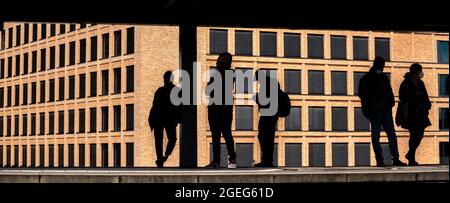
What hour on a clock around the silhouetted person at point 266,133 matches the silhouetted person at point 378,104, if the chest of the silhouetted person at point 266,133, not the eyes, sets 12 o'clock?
the silhouetted person at point 378,104 is roughly at 6 o'clock from the silhouetted person at point 266,133.

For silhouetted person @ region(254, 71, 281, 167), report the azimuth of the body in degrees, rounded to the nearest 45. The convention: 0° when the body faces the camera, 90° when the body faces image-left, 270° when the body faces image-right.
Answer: approximately 90°

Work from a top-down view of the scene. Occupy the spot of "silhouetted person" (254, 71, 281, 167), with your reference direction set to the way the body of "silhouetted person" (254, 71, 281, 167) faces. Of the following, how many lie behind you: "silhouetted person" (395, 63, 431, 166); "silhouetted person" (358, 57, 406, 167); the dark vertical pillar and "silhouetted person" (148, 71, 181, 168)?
2

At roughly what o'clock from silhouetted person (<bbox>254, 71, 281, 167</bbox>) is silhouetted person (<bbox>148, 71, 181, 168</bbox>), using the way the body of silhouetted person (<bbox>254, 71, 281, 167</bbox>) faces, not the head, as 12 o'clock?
silhouetted person (<bbox>148, 71, 181, 168</bbox>) is roughly at 12 o'clock from silhouetted person (<bbox>254, 71, 281, 167</bbox>).

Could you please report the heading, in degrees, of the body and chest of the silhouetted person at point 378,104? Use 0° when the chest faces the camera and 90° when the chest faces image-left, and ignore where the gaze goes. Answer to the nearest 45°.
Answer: approximately 315°

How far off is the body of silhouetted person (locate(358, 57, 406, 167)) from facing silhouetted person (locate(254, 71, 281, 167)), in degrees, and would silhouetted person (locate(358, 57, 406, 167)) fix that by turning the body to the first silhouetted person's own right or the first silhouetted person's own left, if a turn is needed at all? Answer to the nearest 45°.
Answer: approximately 135° to the first silhouetted person's own right

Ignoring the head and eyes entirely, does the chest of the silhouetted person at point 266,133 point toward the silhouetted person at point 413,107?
no

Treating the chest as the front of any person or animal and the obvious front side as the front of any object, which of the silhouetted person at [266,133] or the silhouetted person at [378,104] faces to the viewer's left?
the silhouetted person at [266,133]
